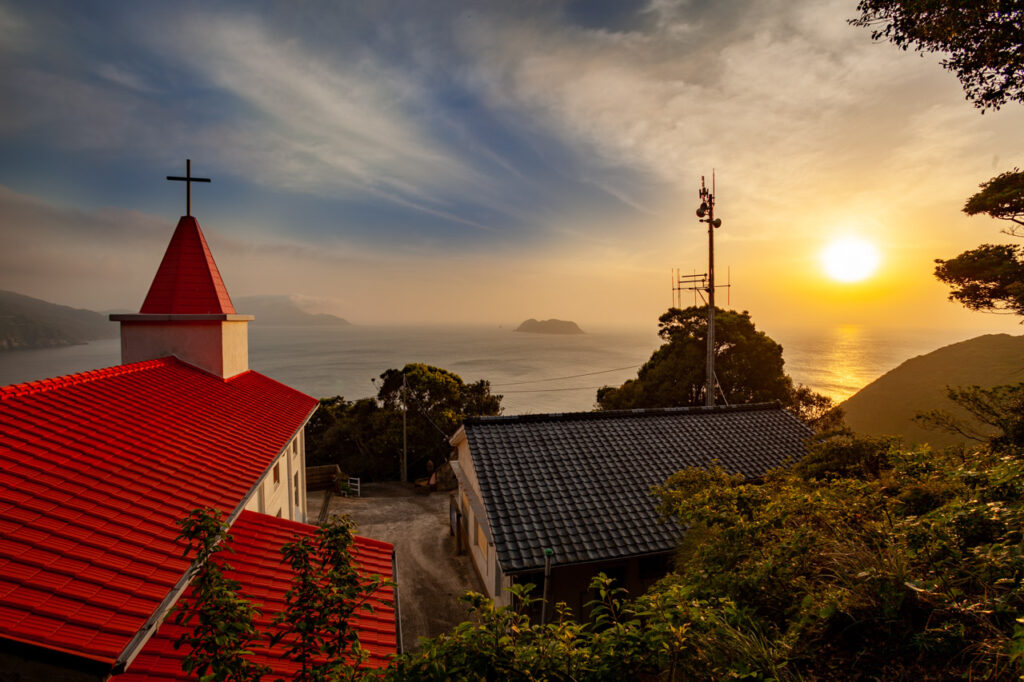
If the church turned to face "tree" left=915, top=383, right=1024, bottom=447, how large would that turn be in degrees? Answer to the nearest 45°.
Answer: approximately 45° to its right

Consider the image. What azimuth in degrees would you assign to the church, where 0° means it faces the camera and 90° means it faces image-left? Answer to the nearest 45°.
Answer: approximately 225°

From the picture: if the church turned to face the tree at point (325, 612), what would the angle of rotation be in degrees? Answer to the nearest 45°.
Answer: approximately 135° to its right

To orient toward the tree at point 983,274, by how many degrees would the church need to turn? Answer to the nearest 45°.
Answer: approximately 45° to its right
